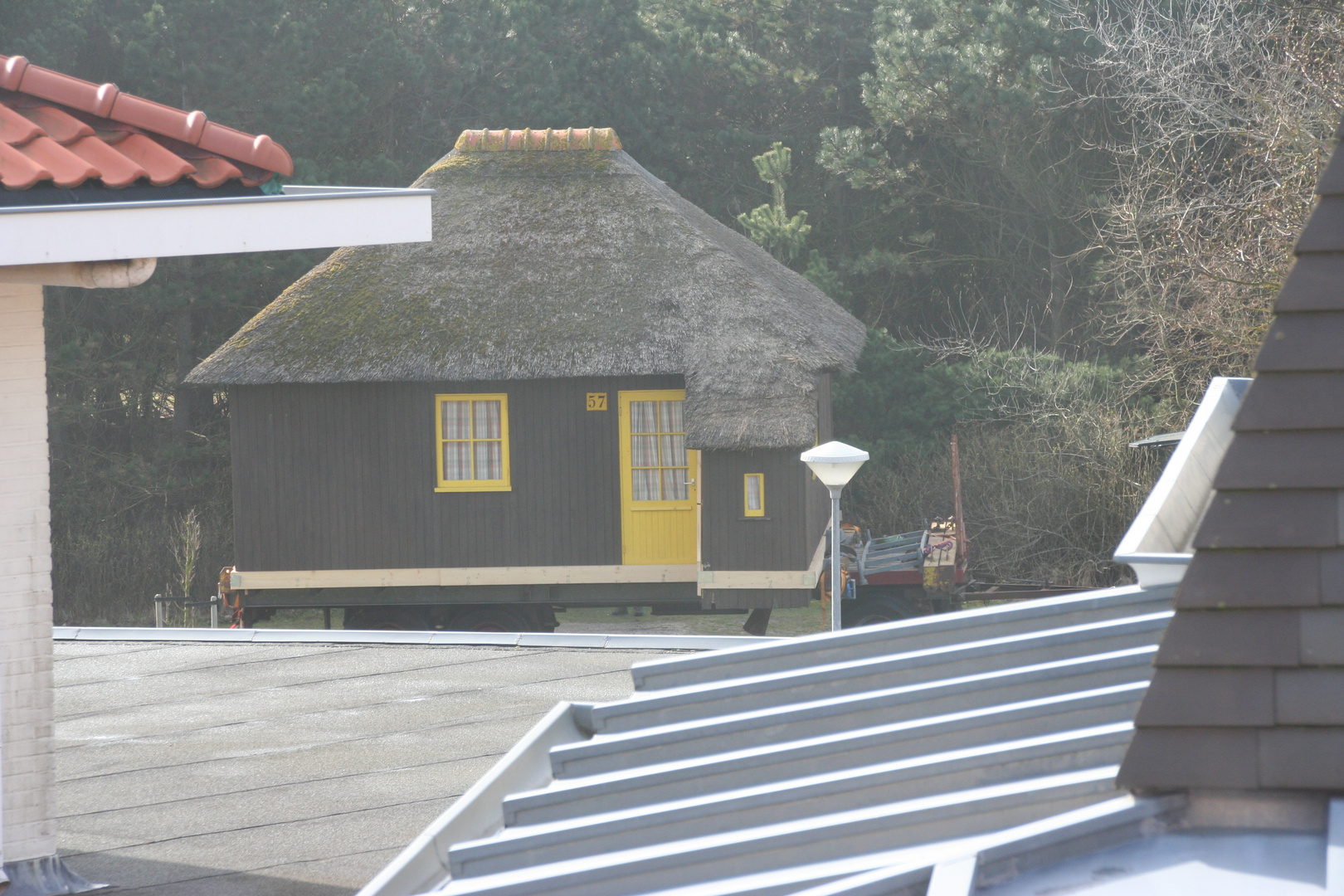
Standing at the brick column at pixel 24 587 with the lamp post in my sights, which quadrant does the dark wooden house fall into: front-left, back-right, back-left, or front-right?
front-left

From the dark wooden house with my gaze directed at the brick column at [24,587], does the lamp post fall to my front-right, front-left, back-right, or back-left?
front-left

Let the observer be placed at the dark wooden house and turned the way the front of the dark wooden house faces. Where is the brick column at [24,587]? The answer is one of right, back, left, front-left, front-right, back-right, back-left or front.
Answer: front

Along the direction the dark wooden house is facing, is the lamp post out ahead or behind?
ahead

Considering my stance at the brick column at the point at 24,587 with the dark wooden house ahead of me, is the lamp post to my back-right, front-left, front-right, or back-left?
front-right

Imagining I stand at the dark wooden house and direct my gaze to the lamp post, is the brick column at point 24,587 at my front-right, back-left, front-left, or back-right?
front-right

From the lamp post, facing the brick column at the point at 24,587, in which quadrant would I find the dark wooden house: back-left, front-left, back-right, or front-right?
back-right

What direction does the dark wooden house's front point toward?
toward the camera
